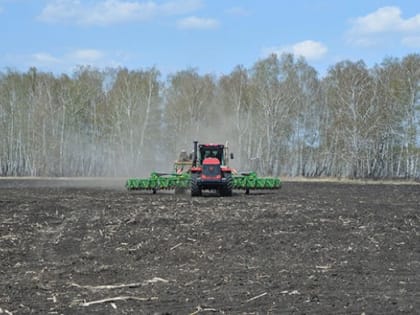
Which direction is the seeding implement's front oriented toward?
toward the camera

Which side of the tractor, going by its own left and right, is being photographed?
front
